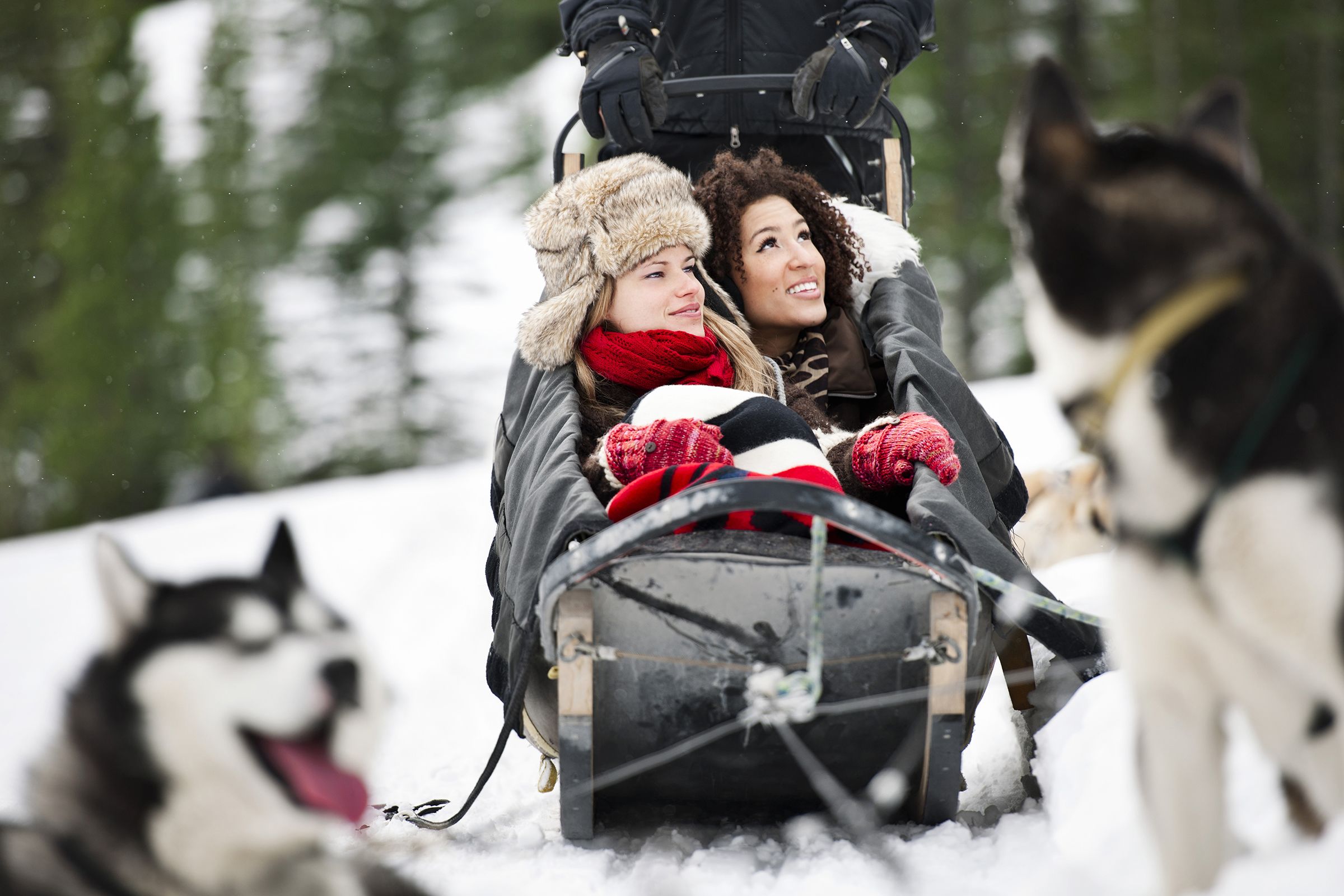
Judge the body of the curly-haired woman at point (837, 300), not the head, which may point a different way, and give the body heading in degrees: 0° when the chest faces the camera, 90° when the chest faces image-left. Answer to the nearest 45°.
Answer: approximately 0°

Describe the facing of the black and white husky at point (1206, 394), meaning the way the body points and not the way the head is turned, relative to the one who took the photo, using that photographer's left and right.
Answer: facing the viewer and to the left of the viewer

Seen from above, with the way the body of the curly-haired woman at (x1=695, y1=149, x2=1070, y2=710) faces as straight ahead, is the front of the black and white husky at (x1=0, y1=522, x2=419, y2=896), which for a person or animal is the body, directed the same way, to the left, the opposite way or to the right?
to the left

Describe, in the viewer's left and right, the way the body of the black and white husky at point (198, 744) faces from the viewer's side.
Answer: facing the viewer and to the right of the viewer

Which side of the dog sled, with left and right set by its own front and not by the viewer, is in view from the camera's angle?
front

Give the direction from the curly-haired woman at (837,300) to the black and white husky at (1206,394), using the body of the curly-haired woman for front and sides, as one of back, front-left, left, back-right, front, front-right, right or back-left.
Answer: front

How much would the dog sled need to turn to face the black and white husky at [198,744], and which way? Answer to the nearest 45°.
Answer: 0° — it already faces it

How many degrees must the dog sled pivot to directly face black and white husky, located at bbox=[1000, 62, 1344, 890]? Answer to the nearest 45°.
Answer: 0° — it already faces it

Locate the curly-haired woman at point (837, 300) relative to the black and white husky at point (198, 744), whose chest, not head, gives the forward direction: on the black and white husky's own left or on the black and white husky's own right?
on the black and white husky's own left
